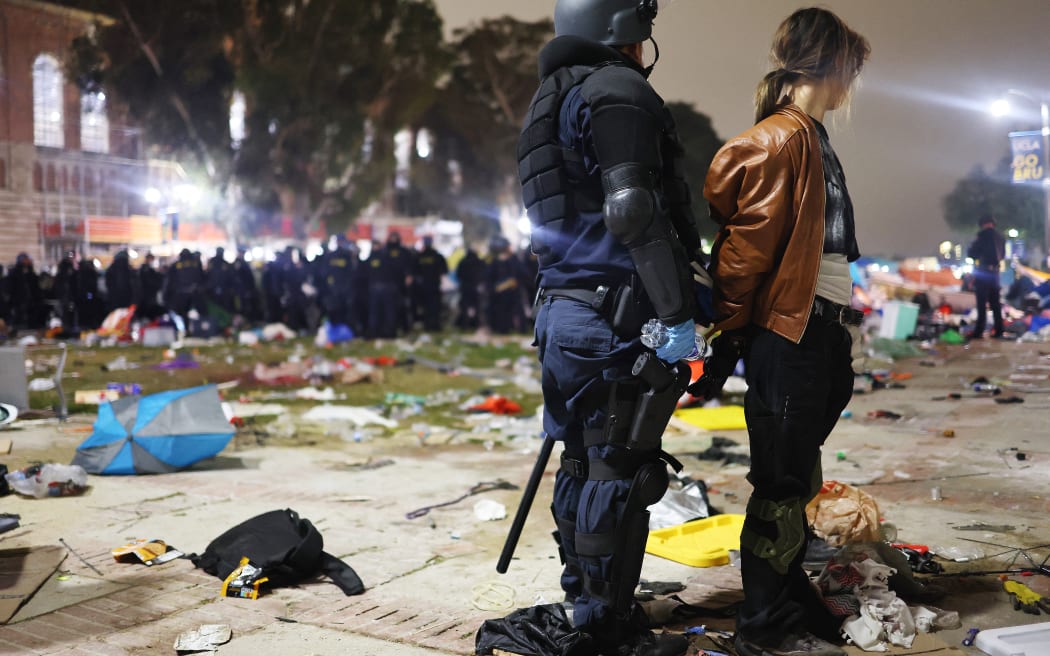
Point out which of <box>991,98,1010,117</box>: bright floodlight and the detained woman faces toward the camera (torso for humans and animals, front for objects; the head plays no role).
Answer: the bright floodlight

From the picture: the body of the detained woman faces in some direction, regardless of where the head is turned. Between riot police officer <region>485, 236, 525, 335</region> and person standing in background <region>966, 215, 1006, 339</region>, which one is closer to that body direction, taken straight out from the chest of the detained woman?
the person standing in background

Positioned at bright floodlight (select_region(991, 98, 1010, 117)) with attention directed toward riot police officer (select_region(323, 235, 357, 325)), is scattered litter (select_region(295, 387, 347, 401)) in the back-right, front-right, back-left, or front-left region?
front-left

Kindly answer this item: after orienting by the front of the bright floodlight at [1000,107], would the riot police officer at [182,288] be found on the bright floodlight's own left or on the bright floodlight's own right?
on the bright floodlight's own right

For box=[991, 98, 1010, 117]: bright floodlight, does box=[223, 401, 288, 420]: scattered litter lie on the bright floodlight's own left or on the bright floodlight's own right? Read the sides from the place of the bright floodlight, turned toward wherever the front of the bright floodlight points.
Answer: on the bright floodlight's own right

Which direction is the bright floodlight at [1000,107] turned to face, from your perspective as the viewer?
facing the viewer

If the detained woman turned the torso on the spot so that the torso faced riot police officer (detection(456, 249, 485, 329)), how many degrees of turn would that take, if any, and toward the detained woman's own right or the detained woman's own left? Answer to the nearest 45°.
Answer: approximately 90° to the detained woman's own left
